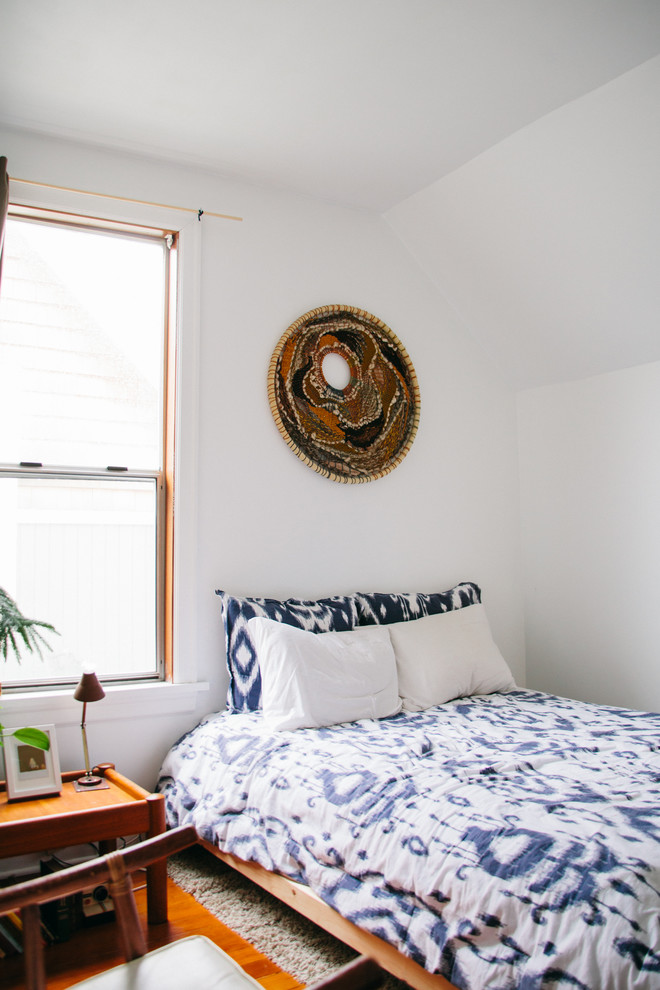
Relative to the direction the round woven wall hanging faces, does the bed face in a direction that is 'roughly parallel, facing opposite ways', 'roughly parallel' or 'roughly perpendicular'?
roughly parallel

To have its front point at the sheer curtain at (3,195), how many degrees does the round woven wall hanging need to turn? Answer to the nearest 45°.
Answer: approximately 90° to its right

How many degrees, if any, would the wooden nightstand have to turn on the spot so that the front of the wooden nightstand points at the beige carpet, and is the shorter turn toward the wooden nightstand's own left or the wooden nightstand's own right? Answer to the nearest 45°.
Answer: approximately 45° to the wooden nightstand's own left

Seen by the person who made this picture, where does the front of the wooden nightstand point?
facing the viewer and to the right of the viewer
